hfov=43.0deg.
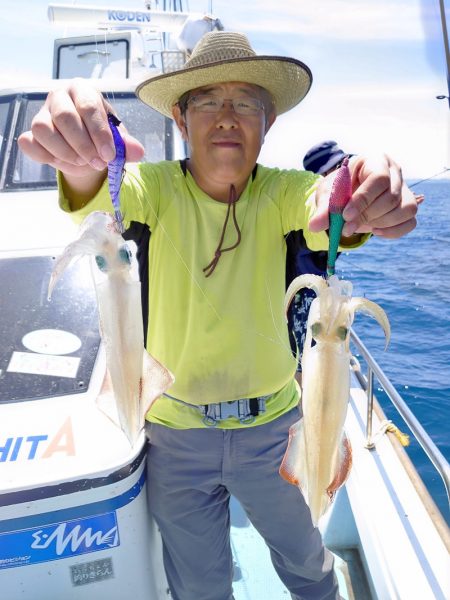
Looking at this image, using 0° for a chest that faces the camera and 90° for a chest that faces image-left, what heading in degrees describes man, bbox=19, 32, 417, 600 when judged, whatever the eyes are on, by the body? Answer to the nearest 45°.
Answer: approximately 0°
